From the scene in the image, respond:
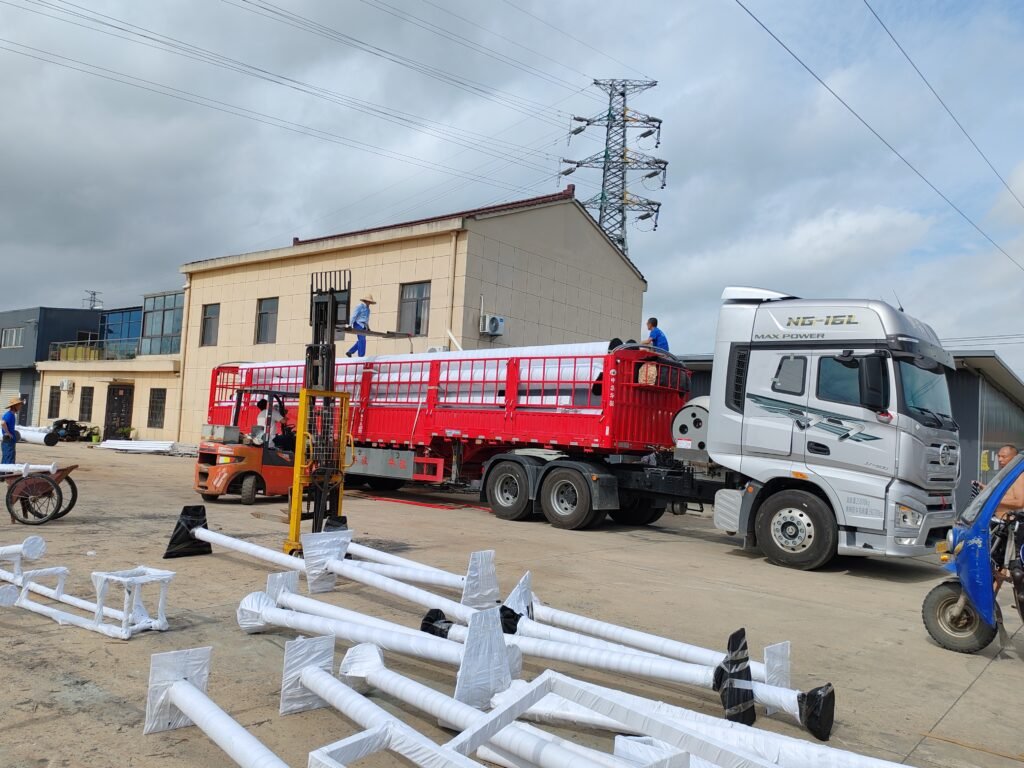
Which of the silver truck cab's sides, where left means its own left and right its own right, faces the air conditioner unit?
back

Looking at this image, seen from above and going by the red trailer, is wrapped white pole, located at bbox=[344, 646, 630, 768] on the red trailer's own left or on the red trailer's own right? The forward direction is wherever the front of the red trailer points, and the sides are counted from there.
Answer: on the red trailer's own right

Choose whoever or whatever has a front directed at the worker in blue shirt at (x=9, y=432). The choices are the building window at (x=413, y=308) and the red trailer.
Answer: the building window

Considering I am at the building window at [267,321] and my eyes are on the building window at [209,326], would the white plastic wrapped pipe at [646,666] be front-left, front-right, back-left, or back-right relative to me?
back-left

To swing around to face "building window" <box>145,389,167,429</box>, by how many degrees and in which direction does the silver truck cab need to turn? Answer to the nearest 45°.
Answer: approximately 180°

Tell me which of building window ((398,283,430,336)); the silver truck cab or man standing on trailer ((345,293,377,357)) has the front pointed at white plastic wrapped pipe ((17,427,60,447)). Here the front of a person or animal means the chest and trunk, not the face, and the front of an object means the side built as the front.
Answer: the building window

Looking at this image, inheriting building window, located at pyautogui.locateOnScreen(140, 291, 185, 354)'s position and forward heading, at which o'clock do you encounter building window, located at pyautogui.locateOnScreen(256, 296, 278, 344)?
building window, located at pyautogui.locateOnScreen(256, 296, 278, 344) is roughly at 10 o'clock from building window, located at pyautogui.locateOnScreen(140, 291, 185, 354).

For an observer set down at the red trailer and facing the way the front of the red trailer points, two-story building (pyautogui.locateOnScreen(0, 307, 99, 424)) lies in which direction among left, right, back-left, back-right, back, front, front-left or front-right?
back
